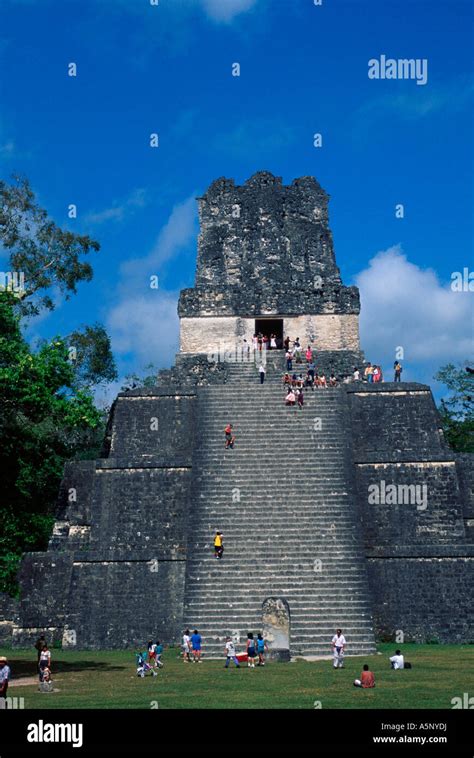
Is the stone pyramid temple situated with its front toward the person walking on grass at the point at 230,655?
yes

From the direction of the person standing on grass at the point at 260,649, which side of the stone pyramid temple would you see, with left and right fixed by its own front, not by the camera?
front

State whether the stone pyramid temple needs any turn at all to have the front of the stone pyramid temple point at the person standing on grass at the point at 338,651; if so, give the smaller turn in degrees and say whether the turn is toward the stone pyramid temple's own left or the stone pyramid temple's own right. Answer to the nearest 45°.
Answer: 0° — it already faces them

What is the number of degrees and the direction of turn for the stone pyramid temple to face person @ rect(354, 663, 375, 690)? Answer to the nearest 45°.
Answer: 0° — it already faces them

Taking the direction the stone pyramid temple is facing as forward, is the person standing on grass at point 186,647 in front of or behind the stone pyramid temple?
in front

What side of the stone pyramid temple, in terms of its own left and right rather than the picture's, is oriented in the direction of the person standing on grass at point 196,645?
front

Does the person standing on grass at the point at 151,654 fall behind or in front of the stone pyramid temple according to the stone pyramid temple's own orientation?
in front

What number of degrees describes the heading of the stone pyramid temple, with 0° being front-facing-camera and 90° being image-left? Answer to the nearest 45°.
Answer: approximately 0°
